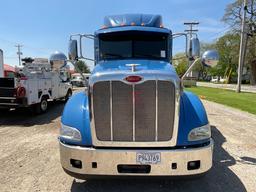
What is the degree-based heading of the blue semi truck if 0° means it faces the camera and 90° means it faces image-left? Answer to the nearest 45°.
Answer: approximately 0°

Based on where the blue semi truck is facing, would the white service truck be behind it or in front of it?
behind

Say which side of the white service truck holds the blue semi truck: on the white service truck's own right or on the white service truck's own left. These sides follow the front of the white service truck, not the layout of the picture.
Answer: on the white service truck's own right

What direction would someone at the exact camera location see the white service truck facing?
facing away from the viewer and to the right of the viewer

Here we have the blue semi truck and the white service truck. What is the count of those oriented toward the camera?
1
